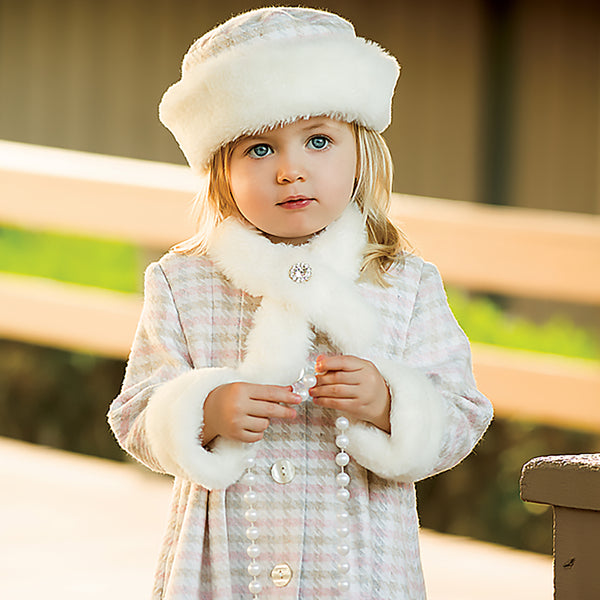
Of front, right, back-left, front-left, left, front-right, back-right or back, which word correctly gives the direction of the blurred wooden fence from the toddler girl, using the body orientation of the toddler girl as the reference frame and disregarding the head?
back

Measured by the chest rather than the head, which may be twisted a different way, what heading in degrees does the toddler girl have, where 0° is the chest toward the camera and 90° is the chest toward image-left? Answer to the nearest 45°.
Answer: approximately 0°
